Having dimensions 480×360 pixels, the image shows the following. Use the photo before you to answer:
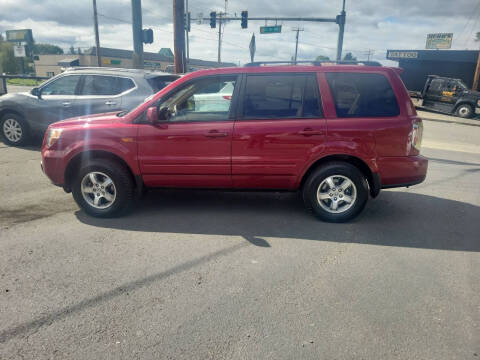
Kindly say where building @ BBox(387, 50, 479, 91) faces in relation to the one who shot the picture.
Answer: facing the viewer

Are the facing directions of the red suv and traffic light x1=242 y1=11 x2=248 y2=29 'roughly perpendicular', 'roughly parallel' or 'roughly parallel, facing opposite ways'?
roughly perpendicular

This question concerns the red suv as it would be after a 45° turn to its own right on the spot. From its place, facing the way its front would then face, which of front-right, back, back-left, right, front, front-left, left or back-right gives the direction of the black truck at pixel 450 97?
right

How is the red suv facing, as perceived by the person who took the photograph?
facing to the left of the viewer

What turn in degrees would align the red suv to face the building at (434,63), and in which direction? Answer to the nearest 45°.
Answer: approximately 135° to its right

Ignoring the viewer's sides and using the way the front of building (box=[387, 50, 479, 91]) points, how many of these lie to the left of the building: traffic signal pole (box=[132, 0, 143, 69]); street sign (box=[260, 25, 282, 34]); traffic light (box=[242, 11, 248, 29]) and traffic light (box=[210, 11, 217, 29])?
0

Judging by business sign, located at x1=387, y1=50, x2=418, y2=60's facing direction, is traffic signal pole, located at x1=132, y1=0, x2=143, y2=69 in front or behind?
in front

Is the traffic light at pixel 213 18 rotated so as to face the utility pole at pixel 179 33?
no
